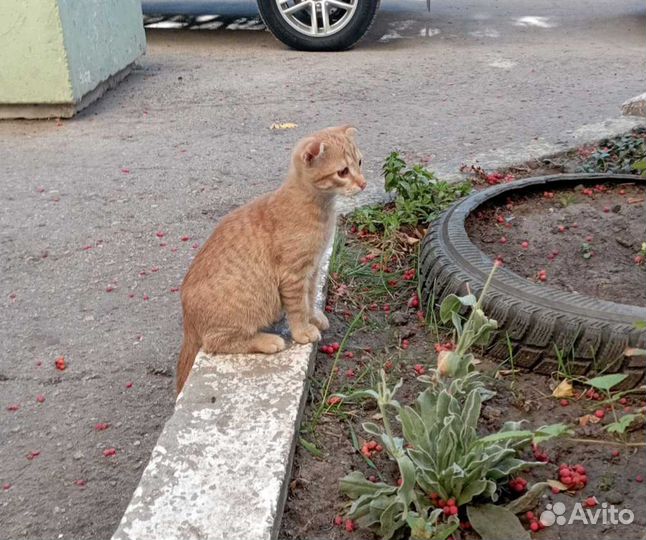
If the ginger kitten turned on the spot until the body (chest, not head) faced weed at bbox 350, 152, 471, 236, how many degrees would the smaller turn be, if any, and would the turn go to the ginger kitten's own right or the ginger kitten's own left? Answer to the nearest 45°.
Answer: approximately 45° to the ginger kitten's own left

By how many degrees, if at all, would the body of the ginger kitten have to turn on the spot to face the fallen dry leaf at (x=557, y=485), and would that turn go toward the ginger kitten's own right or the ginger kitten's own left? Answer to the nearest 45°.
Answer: approximately 45° to the ginger kitten's own right

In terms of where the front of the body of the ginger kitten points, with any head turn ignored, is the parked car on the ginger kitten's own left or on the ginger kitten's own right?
on the ginger kitten's own left

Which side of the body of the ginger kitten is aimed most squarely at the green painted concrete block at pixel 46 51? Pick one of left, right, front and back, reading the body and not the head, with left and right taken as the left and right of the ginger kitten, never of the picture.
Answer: left

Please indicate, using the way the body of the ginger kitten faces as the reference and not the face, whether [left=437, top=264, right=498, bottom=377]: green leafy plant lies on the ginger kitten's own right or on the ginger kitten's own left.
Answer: on the ginger kitten's own right

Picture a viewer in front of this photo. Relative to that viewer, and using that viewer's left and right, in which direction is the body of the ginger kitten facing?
facing to the right of the viewer

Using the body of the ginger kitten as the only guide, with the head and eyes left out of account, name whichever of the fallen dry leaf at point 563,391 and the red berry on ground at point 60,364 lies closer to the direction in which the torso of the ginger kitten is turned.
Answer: the fallen dry leaf

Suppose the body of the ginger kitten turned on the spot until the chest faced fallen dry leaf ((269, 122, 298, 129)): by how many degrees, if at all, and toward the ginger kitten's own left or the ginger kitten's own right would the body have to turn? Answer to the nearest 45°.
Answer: approximately 90° to the ginger kitten's own left

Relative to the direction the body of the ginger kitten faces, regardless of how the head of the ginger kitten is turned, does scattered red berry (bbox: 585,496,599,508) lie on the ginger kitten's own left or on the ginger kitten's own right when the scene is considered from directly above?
on the ginger kitten's own right

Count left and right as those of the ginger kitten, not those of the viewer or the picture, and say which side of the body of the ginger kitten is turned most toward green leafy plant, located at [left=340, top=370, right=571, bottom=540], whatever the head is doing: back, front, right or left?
right
